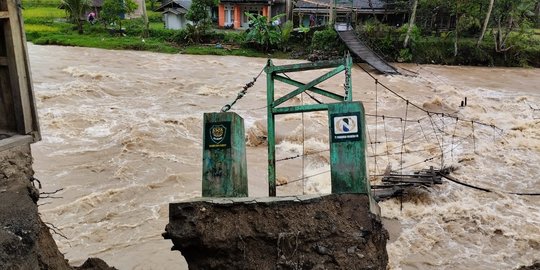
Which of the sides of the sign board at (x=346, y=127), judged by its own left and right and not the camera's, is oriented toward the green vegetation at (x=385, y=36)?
back

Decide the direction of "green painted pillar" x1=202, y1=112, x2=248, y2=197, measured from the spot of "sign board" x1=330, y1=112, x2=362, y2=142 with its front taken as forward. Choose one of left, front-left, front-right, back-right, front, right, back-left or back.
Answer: right

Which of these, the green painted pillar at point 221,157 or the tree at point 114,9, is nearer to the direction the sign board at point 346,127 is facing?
the green painted pillar

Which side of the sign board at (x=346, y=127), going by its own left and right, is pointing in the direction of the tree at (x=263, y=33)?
back

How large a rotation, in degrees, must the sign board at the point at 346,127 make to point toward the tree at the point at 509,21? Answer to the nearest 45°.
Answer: approximately 180°

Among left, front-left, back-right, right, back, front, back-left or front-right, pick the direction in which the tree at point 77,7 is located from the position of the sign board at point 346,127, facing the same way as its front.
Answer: back-right

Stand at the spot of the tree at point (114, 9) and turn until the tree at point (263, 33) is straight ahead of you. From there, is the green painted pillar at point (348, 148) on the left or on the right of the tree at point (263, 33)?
right

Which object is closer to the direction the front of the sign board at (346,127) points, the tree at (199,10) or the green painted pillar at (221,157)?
the green painted pillar

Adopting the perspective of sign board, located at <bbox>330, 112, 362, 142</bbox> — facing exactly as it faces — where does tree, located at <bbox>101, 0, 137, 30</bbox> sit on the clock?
The tree is roughly at 5 o'clock from the sign board.

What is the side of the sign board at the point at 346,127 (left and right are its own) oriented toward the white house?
back

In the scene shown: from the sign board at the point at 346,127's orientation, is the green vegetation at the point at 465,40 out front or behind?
behind

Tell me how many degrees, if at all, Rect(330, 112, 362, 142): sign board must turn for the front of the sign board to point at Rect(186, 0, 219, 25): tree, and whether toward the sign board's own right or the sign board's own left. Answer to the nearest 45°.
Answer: approximately 180°

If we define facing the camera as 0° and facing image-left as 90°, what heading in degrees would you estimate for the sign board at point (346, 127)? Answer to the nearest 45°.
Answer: approximately 0°
